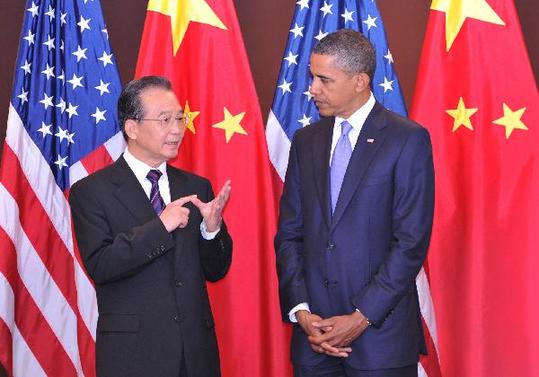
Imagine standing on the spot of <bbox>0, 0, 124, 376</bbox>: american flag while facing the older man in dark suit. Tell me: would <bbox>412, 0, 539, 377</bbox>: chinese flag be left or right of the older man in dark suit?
left

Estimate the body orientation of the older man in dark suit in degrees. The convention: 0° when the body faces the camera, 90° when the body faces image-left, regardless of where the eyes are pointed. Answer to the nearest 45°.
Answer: approximately 315°

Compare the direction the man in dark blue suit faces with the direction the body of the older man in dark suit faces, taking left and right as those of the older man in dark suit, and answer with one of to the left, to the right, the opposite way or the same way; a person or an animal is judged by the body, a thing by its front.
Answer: to the right

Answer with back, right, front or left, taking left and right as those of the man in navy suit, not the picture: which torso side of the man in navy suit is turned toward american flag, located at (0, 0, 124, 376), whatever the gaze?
right

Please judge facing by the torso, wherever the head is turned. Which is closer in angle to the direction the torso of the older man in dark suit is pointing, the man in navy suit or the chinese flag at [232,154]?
the man in navy suit

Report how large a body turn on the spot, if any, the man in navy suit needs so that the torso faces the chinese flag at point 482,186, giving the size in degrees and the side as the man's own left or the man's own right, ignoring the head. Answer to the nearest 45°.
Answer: approximately 180°

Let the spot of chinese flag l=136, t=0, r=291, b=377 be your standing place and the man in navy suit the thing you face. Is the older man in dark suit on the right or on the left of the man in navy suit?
right

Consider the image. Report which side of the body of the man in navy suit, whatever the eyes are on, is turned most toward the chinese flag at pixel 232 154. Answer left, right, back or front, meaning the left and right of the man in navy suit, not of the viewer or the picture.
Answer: right
